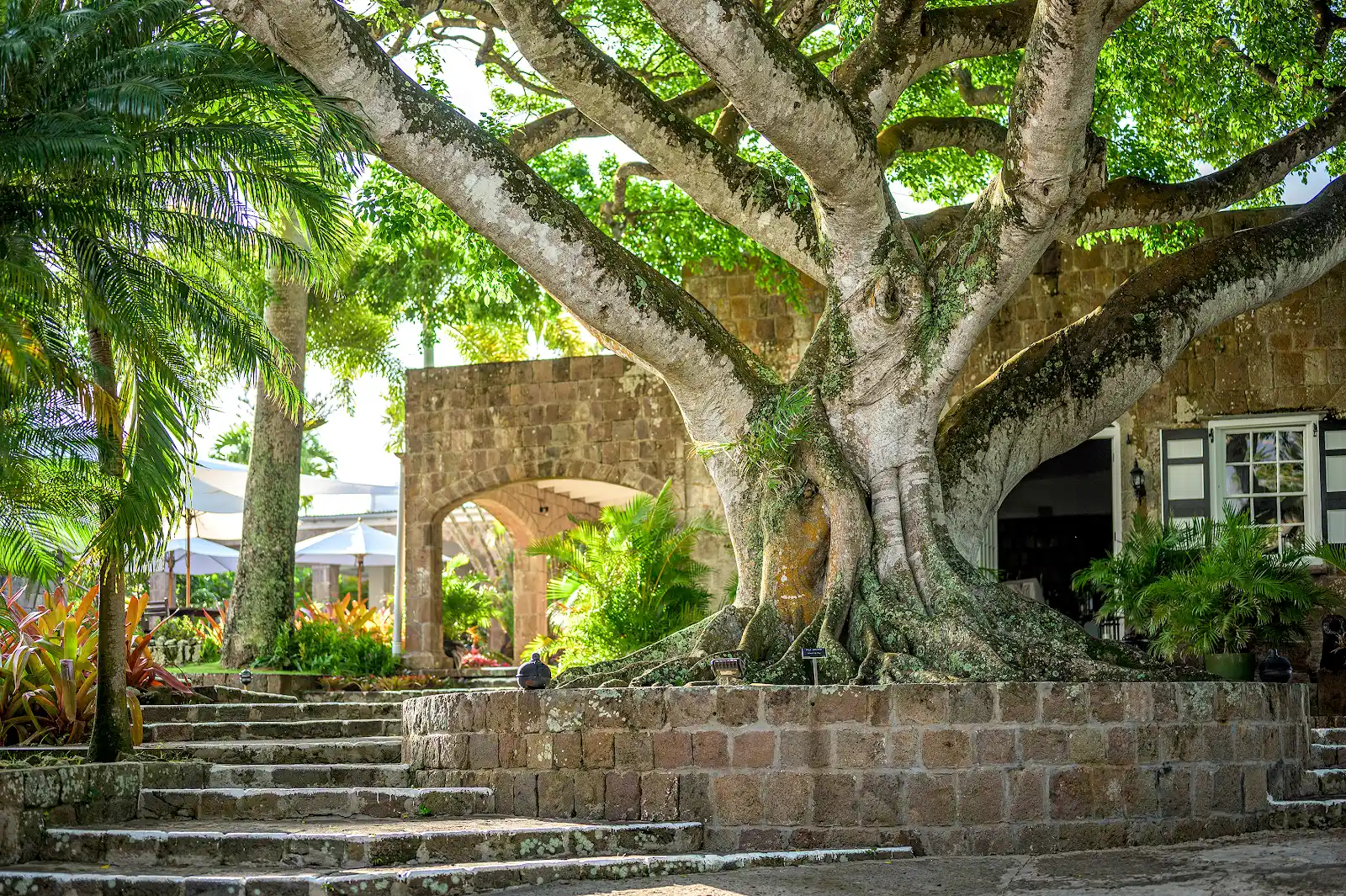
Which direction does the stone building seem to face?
toward the camera

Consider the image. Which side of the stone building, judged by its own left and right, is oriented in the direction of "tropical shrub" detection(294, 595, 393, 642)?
right

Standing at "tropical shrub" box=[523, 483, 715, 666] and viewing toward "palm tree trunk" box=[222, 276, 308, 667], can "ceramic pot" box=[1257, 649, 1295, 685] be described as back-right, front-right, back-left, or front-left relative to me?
back-left

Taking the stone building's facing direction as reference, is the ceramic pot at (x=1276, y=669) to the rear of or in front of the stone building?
in front

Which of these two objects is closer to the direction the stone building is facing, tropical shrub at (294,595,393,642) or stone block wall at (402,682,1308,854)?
the stone block wall

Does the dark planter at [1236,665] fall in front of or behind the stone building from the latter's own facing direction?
in front

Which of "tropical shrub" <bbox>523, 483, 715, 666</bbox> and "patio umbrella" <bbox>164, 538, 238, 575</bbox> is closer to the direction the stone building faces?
the tropical shrub

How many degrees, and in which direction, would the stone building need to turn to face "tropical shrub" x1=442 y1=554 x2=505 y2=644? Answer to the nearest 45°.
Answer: approximately 135° to its right

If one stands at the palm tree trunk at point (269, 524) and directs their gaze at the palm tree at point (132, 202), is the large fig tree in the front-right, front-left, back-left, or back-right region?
front-left
